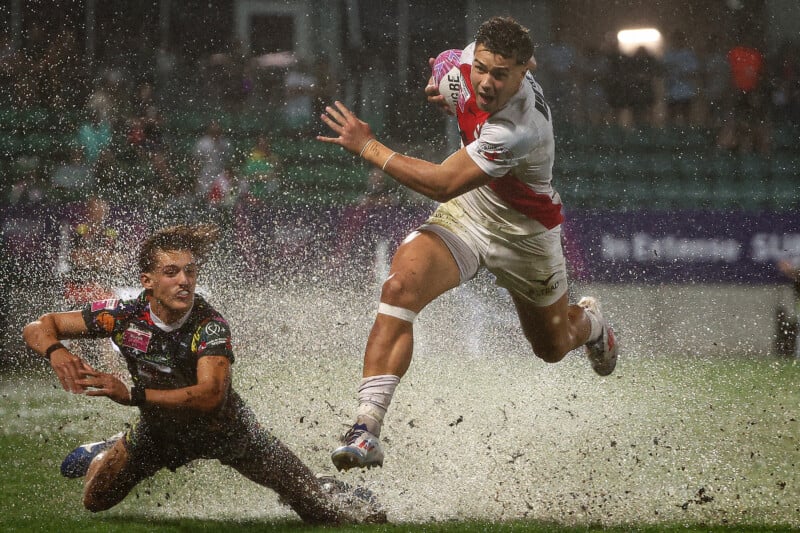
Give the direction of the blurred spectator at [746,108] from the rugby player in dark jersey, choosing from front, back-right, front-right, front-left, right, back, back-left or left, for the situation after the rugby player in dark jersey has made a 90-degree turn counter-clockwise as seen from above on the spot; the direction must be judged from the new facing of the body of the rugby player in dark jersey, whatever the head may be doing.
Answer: front-left

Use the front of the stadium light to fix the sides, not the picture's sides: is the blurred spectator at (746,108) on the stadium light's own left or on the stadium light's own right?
on the stadium light's own left

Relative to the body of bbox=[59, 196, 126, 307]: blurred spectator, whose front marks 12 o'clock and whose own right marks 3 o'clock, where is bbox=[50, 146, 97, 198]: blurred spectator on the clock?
bbox=[50, 146, 97, 198]: blurred spectator is roughly at 6 o'clock from bbox=[59, 196, 126, 307]: blurred spectator.

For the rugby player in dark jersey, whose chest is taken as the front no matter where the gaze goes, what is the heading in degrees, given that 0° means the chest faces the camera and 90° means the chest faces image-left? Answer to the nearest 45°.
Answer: approximately 0°

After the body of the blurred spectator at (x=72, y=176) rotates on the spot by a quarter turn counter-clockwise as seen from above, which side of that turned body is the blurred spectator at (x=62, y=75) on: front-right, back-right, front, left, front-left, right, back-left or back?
left

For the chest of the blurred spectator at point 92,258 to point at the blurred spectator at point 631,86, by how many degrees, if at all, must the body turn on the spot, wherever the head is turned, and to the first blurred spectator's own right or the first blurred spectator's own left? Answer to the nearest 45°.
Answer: approximately 90° to the first blurred spectator's own left

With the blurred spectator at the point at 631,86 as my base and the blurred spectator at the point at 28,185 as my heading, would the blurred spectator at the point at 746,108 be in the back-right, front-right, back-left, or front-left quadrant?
back-left

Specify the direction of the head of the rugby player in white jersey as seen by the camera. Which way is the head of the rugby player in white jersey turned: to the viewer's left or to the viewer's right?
to the viewer's left

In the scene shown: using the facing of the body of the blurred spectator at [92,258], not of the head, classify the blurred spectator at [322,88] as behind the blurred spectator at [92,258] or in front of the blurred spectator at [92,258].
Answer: behind
